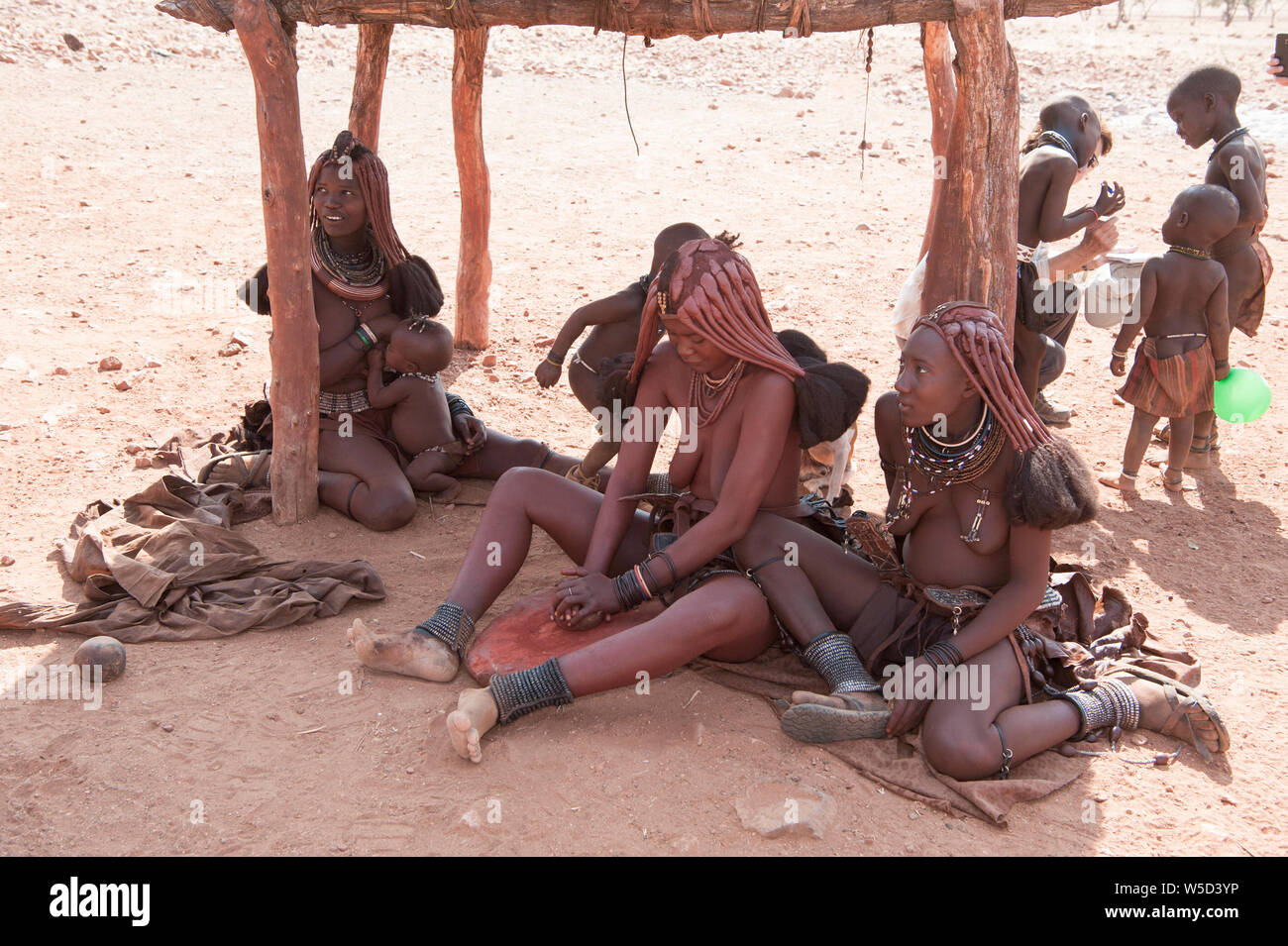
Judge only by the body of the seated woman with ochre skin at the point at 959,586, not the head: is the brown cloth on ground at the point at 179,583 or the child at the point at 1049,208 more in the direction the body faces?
the brown cloth on ground

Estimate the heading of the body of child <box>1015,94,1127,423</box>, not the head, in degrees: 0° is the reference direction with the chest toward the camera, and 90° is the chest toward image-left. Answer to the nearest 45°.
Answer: approximately 270°

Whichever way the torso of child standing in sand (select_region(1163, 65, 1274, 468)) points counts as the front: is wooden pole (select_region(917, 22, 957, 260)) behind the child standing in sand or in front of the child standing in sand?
in front

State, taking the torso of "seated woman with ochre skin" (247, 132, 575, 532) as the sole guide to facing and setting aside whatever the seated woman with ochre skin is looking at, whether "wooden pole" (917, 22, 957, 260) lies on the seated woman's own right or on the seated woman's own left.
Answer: on the seated woman's own left

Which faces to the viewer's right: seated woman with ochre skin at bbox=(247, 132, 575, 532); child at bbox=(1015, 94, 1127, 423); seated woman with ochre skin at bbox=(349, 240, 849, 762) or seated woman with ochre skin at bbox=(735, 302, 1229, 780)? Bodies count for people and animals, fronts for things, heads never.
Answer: the child

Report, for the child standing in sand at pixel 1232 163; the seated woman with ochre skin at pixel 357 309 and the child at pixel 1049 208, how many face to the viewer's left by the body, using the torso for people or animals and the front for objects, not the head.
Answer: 1

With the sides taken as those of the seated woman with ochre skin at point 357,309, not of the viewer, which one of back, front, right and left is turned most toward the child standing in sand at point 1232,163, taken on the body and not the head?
left

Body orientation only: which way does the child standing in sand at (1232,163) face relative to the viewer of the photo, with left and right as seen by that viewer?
facing to the left of the viewer

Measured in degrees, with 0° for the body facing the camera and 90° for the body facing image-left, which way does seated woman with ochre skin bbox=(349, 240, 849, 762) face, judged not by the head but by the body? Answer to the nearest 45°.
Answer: approximately 45°

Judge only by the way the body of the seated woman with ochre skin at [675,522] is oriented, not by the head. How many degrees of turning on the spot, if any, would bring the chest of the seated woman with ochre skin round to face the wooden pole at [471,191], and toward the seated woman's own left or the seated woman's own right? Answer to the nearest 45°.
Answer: approximately 135° to the seated woman's own right

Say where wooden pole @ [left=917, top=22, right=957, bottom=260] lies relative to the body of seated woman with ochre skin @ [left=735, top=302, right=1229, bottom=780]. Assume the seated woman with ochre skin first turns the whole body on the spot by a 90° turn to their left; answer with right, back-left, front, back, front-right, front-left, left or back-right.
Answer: back-left

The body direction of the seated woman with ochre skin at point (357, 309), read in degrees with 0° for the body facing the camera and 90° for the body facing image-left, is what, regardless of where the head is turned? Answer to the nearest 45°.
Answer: approximately 0°
